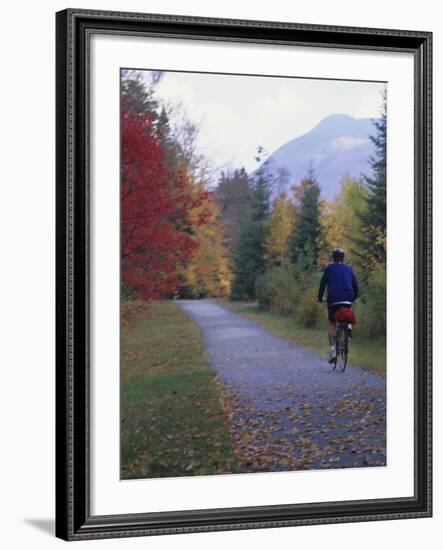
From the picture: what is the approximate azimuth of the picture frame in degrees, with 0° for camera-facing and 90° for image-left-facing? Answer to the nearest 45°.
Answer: approximately 315°
